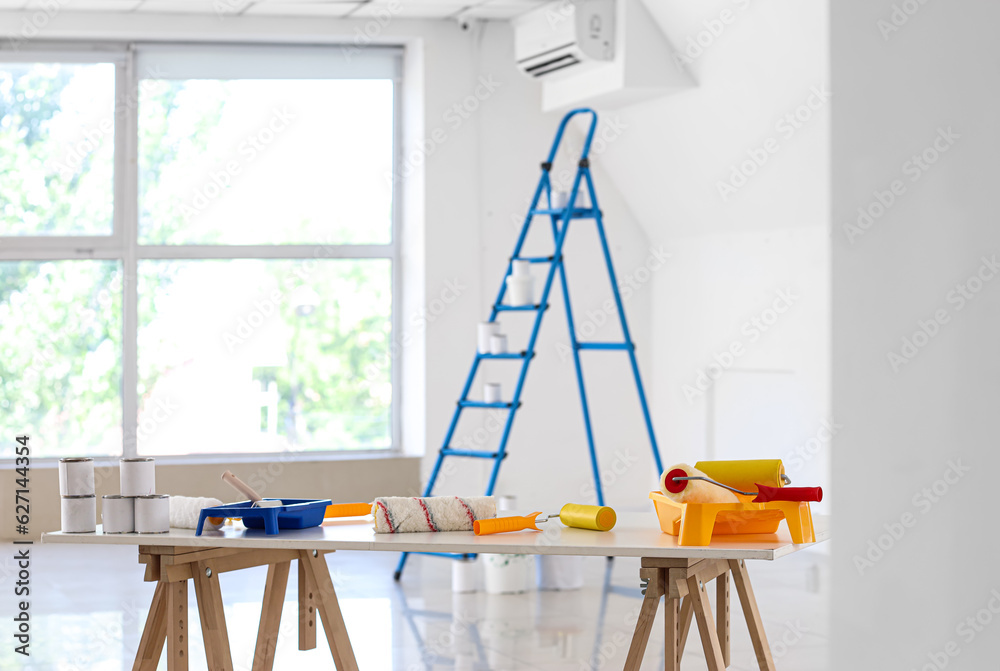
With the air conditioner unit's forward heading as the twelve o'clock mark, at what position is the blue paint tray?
The blue paint tray is roughly at 11 o'clock from the air conditioner unit.

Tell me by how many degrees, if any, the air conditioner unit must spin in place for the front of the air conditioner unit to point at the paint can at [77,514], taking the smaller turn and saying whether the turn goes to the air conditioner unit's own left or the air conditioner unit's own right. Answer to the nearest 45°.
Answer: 0° — it already faces it

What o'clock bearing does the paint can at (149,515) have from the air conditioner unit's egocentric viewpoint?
The paint can is roughly at 11 o'clock from the air conditioner unit.

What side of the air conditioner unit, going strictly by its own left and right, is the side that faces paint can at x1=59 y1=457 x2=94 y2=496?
front

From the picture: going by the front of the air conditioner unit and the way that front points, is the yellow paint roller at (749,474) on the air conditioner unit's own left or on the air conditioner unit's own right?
on the air conditioner unit's own left

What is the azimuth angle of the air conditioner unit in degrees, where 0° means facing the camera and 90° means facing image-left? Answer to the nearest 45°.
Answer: approximately 45°
